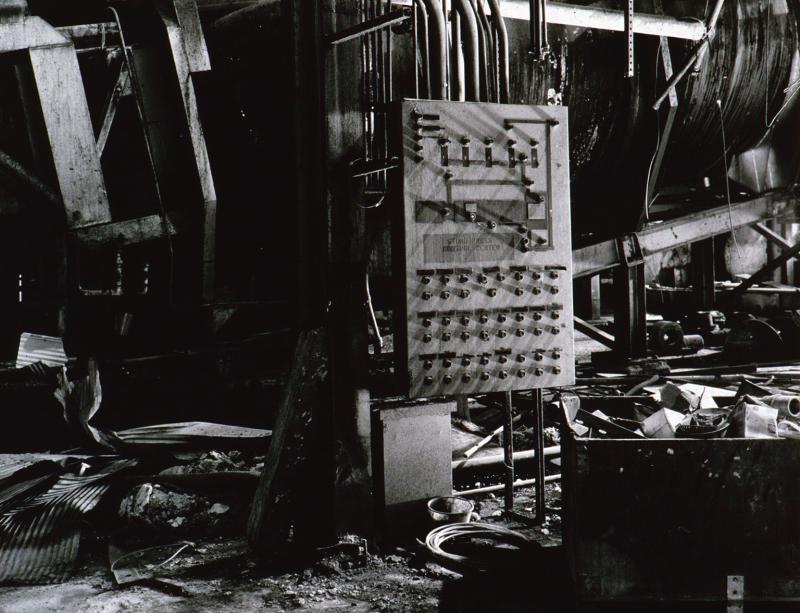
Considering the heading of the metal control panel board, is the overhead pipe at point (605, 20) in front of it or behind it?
behind

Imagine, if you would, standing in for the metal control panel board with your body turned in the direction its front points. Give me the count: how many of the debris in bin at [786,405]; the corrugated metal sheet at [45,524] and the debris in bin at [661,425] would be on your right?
1

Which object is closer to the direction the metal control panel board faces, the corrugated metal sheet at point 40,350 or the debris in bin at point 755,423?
the debris in bin

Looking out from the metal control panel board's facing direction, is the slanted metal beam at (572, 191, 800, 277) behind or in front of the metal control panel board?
behind

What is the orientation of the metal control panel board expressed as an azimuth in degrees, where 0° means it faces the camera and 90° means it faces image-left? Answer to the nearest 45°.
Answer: approximately 0°

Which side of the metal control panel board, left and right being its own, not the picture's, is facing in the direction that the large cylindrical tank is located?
back

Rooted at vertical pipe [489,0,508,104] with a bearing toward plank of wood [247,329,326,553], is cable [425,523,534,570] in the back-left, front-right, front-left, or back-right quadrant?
front-left

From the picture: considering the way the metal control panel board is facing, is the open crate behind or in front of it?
in front
